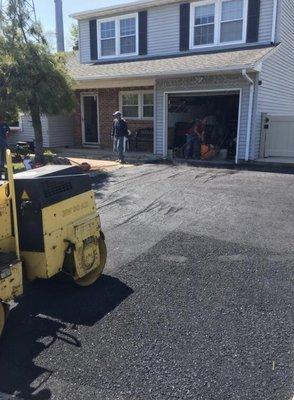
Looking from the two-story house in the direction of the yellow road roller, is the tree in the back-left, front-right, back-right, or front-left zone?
front-right

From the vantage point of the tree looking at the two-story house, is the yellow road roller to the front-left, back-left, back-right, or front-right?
back-right

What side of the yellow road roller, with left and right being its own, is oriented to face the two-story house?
front

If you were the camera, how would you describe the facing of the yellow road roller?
facing away from the viewer and to the right of the viewer

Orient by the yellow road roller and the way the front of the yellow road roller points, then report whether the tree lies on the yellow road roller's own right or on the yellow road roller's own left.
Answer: on the yellow road roller's own left

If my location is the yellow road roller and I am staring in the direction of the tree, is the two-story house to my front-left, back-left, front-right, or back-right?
front-right
